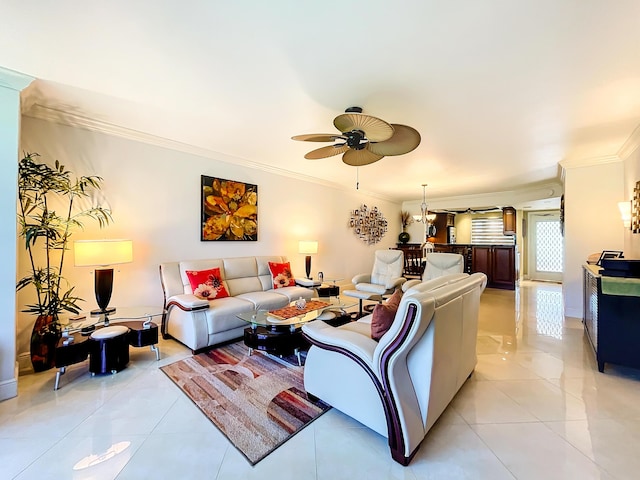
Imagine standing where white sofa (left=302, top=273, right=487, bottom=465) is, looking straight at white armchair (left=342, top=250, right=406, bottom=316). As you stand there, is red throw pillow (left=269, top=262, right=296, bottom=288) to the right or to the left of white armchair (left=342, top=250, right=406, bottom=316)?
left

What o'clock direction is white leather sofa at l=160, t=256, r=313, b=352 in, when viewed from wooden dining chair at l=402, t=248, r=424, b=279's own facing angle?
The white leather sofa is roughly at 7 o'clock from the wooden dining chair.

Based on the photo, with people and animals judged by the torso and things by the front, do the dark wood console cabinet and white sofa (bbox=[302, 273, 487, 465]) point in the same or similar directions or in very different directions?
same or similar directions

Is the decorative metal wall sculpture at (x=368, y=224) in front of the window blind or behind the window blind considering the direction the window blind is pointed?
in front

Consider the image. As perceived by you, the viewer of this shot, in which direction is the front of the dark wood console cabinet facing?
facing to the left of the viewer

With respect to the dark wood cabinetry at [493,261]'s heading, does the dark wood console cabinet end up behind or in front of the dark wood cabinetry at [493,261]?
in front

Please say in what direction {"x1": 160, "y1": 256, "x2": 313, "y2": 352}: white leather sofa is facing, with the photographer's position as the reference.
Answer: facing the viewer and to the right of the viewer

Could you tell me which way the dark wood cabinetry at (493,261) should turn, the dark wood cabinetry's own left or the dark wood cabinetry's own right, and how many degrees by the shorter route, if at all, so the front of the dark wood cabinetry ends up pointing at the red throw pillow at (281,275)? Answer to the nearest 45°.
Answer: approximately 45° to the dark wood cabinetry's own right

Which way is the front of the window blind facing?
toward the camera

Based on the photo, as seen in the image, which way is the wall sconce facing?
to the viewer's left

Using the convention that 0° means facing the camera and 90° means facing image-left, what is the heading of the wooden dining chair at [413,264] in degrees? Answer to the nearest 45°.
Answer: approximately 180°

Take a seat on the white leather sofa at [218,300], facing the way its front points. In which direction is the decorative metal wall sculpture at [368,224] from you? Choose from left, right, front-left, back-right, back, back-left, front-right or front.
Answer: left

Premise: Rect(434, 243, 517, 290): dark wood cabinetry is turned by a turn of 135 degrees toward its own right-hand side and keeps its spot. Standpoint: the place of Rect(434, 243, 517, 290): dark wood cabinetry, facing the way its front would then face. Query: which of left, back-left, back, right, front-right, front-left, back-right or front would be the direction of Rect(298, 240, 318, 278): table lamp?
left

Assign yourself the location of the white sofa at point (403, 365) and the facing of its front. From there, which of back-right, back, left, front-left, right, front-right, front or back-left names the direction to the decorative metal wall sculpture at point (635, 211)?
right

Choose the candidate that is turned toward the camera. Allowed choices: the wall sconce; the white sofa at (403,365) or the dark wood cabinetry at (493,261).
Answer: the dark wood cabinetry

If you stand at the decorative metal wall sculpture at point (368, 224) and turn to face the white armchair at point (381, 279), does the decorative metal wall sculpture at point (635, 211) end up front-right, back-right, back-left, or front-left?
front-left

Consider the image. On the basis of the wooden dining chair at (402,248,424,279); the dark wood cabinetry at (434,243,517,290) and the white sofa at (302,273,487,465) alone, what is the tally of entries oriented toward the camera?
1

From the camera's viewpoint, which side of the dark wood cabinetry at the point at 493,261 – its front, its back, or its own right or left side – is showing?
front

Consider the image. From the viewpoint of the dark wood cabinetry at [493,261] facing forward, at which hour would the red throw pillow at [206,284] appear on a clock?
The red throw pillow is roughly at 1 o'clock from the dark wood cabinetry.

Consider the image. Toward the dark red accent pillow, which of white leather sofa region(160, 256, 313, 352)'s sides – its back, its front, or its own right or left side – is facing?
front
